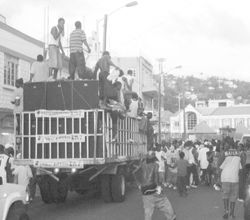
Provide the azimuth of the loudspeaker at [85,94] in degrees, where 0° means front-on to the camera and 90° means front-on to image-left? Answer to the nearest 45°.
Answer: approximately 0°

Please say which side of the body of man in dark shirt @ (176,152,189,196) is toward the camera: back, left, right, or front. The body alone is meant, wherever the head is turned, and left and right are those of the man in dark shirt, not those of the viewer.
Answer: back

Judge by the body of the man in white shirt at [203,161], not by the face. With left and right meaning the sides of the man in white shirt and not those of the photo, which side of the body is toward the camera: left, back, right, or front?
back

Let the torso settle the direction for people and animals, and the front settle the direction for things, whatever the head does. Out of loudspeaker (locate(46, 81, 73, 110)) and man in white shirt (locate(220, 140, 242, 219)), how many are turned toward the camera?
1

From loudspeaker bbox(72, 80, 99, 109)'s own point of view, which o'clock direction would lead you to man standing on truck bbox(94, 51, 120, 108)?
The man standing on truck is roughly at 7 o'clock from the loudspeaker.

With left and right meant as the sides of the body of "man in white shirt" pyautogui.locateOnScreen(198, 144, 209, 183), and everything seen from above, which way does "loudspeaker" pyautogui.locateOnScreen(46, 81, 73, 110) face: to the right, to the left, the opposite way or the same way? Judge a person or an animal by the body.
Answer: the opposite way

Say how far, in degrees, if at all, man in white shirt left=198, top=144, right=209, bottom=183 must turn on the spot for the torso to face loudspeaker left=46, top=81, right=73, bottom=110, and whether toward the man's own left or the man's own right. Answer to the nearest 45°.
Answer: approximately 135° to the man's own left
